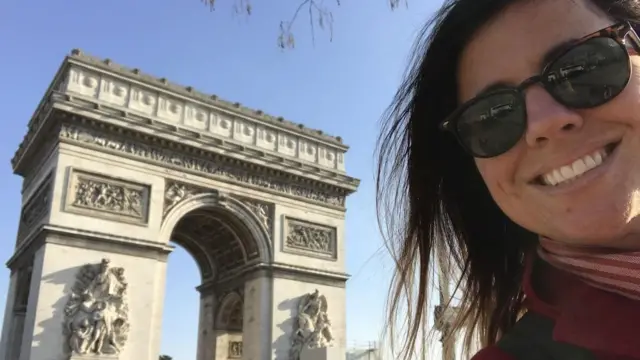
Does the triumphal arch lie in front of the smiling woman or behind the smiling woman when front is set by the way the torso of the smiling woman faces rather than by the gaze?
behind

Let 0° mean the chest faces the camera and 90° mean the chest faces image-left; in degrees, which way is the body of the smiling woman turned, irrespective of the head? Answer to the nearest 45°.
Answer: approximately 0°
